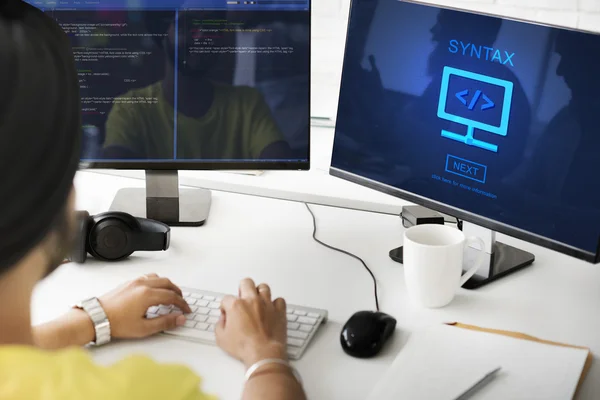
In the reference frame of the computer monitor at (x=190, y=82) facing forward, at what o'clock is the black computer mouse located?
The black computer mouse is roughly at 11 o'clock from the computer monitor.

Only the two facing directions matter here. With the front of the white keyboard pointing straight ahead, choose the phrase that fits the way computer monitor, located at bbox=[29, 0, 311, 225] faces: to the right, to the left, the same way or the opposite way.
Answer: the same way

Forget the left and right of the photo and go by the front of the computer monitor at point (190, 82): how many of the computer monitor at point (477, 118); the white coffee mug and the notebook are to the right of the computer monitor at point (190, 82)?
0

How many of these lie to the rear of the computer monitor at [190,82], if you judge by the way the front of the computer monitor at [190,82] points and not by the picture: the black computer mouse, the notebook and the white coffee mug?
0

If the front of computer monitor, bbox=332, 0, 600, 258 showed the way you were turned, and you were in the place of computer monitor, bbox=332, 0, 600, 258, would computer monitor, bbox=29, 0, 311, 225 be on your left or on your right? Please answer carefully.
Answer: on your right

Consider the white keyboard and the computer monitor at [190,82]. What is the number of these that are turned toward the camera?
2

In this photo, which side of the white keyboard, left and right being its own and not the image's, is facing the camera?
front

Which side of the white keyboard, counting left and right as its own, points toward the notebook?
left

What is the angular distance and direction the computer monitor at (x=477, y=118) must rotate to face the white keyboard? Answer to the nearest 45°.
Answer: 0° — it already faces it

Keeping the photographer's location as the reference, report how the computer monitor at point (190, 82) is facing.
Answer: facing the viewer
